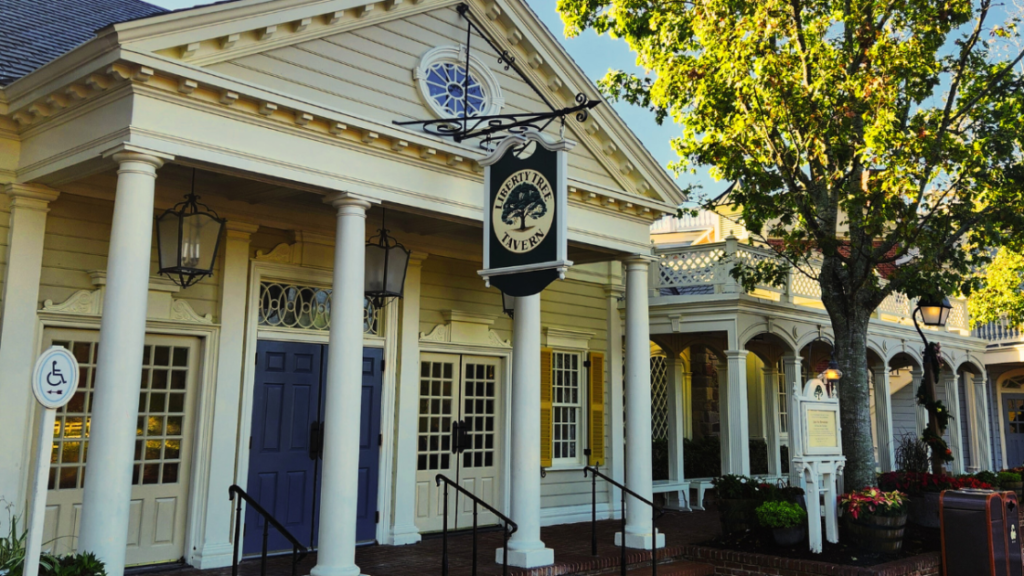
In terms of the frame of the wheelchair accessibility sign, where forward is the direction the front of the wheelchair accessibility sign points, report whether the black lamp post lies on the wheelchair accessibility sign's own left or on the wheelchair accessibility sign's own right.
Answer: on the wheelchair accessibility sign's own left

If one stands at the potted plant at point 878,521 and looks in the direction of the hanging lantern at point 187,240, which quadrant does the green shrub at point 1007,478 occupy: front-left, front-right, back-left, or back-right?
back-right

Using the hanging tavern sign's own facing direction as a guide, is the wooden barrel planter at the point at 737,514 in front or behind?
behind

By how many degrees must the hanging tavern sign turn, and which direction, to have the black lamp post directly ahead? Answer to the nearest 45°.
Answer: approximately 180°

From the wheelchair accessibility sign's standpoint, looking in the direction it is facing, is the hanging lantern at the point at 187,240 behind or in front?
behind

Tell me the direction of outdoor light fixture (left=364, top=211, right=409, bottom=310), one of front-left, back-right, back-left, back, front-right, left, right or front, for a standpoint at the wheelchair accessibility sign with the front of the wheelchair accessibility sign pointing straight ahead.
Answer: back-left

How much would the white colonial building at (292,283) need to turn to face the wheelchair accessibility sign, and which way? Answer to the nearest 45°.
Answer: approximately 45° to its right

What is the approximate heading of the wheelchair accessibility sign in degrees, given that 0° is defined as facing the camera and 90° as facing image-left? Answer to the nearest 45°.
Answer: approximately 0°

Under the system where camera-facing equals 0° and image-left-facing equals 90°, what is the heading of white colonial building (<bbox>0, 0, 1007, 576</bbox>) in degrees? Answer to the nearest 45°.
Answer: approximately 315°
